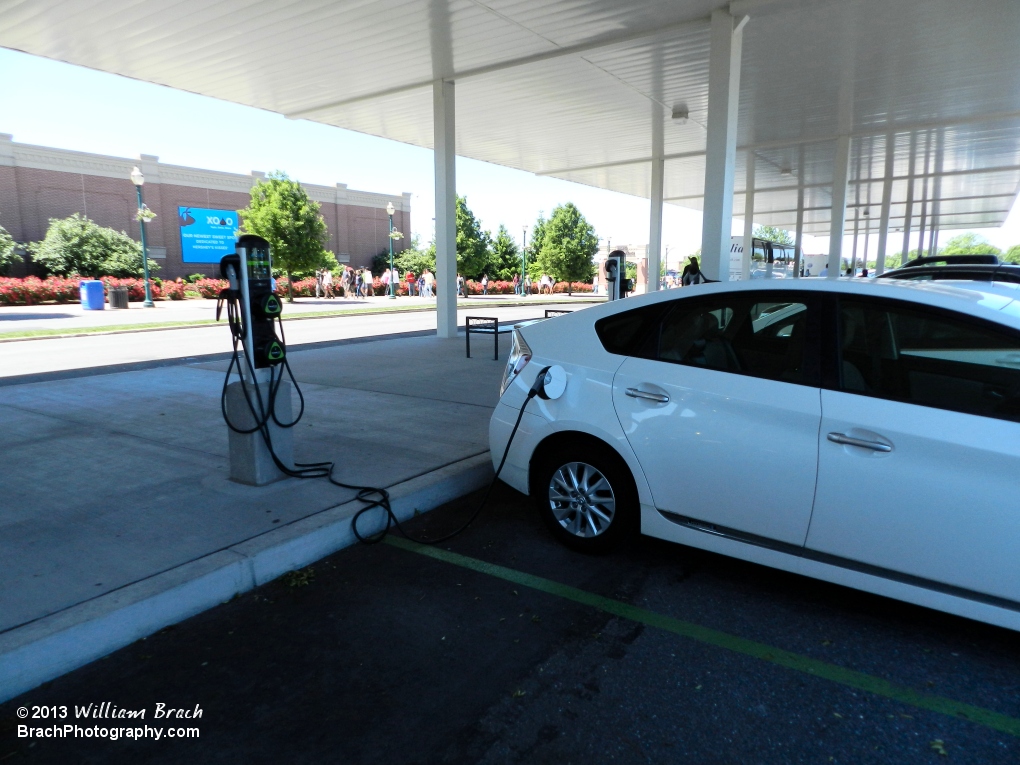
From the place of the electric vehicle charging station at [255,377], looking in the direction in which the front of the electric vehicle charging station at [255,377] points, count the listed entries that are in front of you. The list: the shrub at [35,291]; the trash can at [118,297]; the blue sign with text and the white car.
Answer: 1

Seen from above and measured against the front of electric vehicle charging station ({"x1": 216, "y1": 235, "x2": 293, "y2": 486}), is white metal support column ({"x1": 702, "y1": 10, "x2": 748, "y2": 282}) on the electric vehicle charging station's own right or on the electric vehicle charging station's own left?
on the electric vehicle charging station's own left

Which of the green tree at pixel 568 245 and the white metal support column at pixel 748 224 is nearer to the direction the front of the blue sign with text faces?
the white metal support column

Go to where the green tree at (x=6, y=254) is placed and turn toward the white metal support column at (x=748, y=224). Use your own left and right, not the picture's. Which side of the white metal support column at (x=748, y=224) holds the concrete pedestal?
right

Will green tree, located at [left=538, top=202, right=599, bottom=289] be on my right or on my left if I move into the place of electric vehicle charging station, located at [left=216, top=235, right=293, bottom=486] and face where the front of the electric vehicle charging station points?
on my left

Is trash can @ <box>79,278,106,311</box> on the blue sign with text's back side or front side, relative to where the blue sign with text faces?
on the front side

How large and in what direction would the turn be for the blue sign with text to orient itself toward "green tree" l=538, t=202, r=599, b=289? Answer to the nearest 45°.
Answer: approximately 90° to its left

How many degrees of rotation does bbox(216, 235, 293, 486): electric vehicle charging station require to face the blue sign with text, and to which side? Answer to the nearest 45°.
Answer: approximately 135° to its left

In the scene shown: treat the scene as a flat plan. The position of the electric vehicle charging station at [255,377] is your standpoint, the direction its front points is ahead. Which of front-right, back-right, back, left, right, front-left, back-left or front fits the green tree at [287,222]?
back-left

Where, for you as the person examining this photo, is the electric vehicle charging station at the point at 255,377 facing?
facing the viewer and to the right of the viewer

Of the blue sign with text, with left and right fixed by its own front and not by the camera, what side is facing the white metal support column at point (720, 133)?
front

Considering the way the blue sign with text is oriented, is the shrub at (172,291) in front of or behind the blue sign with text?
in front

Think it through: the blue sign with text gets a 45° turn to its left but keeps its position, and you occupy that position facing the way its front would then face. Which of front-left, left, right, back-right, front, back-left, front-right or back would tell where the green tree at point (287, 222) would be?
front-right

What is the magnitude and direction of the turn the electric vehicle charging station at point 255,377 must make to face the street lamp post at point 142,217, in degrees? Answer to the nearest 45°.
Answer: approximately 135° to its left

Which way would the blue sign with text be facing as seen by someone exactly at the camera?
facing the viewer
